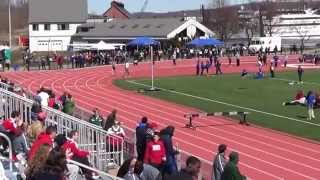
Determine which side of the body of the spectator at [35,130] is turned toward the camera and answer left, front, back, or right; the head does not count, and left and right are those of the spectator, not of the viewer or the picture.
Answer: right

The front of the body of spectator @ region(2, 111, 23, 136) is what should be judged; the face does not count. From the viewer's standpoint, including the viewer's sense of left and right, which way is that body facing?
facing to the right of the viewer

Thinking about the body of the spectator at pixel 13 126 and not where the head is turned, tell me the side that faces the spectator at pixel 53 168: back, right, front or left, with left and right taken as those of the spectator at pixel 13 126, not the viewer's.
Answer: right

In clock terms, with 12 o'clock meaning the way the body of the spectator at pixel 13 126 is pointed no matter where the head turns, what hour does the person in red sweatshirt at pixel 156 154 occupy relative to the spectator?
The person in red sweatshirt is roughly at 1 o'clock from the spectator.

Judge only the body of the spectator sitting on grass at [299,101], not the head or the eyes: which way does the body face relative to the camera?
to the viewer's left
